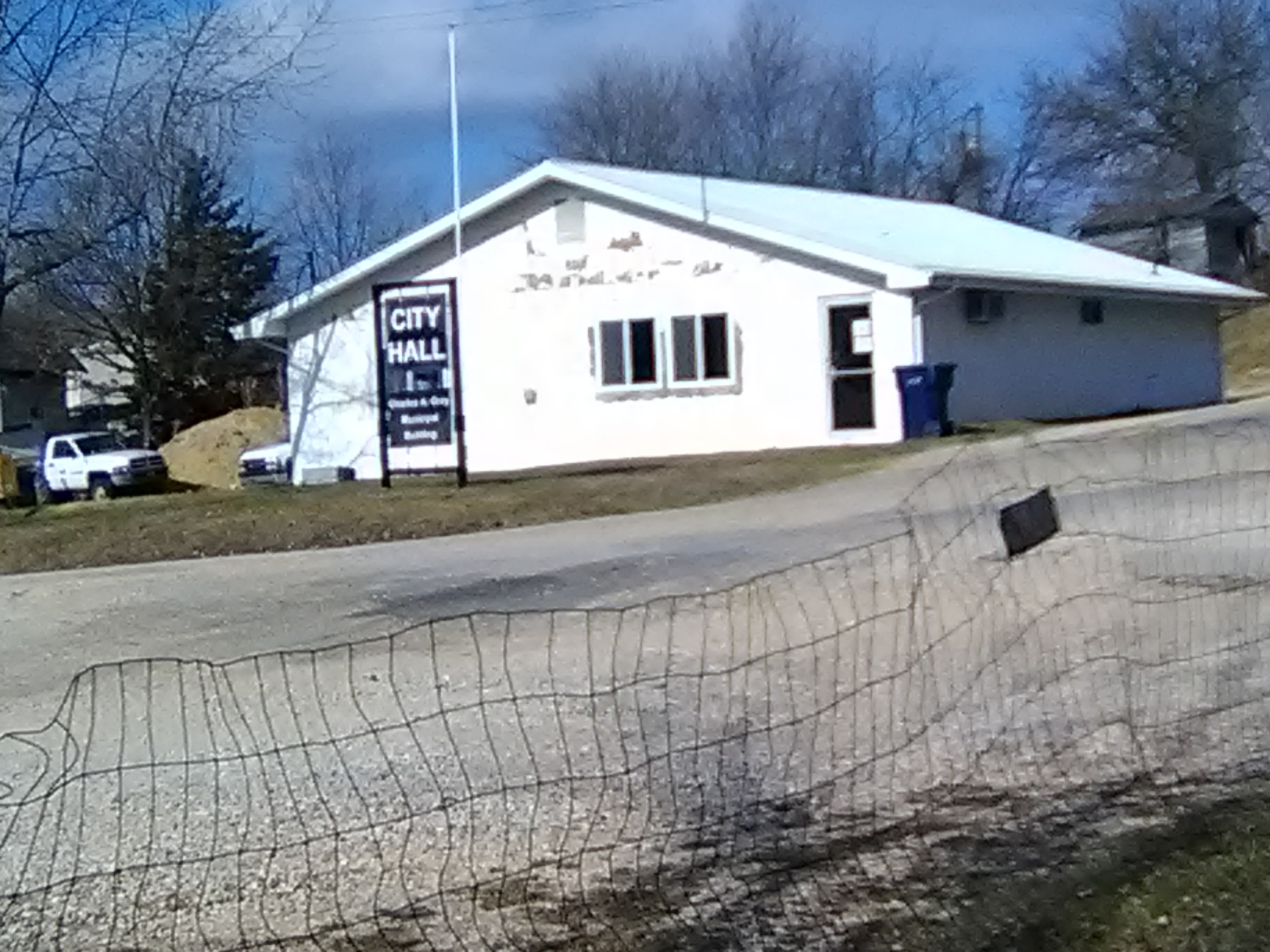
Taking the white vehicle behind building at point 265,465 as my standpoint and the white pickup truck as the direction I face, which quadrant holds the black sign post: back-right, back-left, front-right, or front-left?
back-left

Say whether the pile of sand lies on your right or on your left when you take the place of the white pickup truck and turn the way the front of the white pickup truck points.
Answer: on your left

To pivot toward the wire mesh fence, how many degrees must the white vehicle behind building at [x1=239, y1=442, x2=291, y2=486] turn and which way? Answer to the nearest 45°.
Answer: approximately 45° to its left

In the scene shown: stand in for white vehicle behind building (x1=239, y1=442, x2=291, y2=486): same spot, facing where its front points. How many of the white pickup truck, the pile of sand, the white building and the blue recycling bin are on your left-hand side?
2

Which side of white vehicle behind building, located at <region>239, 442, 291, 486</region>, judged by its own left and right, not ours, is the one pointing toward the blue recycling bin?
left

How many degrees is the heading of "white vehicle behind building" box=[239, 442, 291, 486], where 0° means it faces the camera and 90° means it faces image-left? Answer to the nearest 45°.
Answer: approximately 45°
